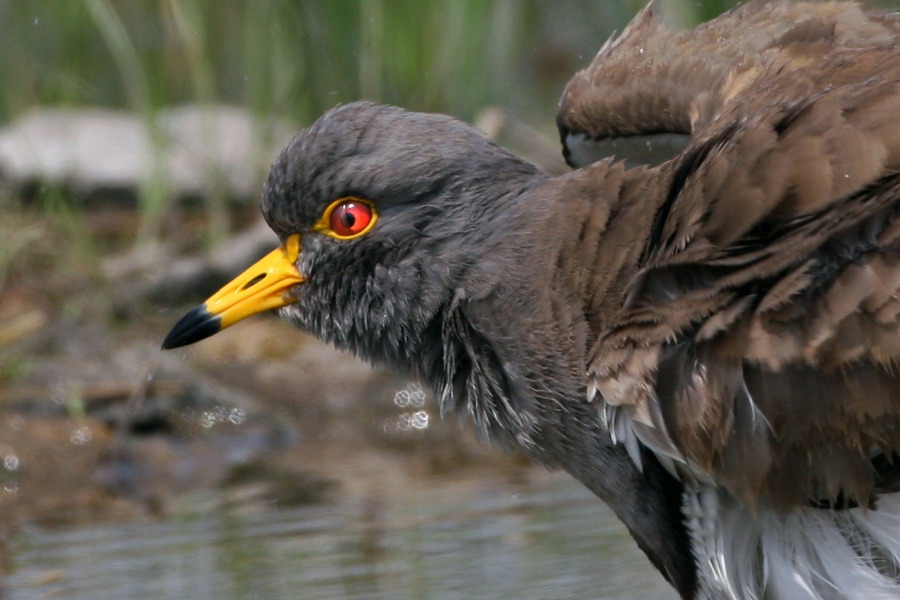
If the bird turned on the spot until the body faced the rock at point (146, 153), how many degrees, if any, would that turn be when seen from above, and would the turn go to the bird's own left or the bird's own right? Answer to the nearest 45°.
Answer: approximately 45° to the bird's own right

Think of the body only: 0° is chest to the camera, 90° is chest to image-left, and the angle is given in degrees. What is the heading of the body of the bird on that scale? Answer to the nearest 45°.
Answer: approximately 90°
